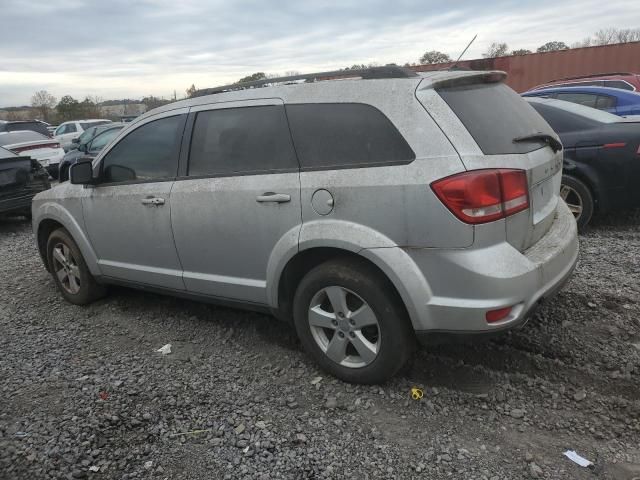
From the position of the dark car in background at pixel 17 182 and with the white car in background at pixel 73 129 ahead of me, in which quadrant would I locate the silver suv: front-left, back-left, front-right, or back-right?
back-right

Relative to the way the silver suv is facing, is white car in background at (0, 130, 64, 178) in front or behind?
in front

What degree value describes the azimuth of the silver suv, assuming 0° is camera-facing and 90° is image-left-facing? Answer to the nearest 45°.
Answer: approximately 135°

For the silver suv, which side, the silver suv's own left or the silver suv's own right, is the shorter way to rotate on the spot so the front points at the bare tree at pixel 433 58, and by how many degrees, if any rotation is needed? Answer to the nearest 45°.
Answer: approximately 45° to the silver suv's own right

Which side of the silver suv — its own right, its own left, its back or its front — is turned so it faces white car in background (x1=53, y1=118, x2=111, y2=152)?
front

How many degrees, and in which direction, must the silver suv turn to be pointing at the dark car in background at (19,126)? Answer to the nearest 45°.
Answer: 0° — it already faces it

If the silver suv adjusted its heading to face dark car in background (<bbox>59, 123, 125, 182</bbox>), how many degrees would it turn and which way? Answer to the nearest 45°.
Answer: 0° — it already faces it

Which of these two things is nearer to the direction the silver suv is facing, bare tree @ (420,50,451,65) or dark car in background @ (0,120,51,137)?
the dark car in background

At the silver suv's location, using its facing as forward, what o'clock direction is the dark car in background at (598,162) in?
The dark car in background is roughly at 3 o'clock from the silver suv.

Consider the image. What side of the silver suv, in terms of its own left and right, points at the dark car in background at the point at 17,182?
front
